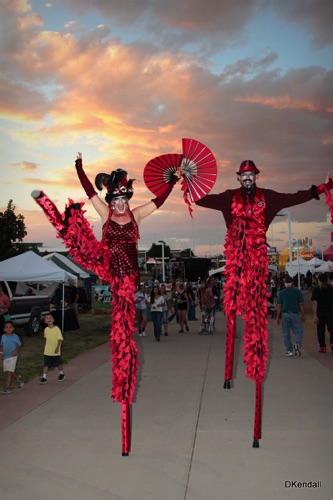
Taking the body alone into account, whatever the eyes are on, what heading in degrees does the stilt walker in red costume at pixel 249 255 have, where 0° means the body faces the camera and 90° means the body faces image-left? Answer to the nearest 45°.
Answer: approximately 0°

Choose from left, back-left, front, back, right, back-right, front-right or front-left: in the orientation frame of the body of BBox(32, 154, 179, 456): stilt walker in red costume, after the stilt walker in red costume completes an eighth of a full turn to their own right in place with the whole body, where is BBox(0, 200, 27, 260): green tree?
back-right
